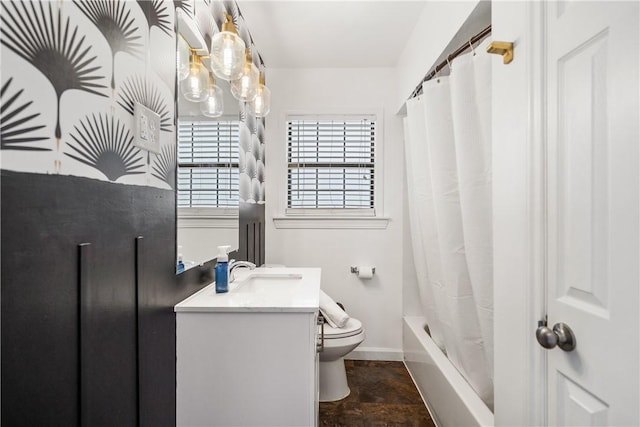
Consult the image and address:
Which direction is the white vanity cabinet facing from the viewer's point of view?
to the viewer's right

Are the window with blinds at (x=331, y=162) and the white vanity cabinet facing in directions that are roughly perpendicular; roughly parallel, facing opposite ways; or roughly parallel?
roughly perpendicular

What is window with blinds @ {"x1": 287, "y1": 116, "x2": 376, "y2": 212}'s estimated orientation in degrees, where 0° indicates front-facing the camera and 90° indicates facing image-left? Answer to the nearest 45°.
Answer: approximately 0°

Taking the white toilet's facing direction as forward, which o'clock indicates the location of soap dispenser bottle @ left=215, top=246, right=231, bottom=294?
The soap dispenser bottle is roughly at 4 o'clock from the white toilet.
